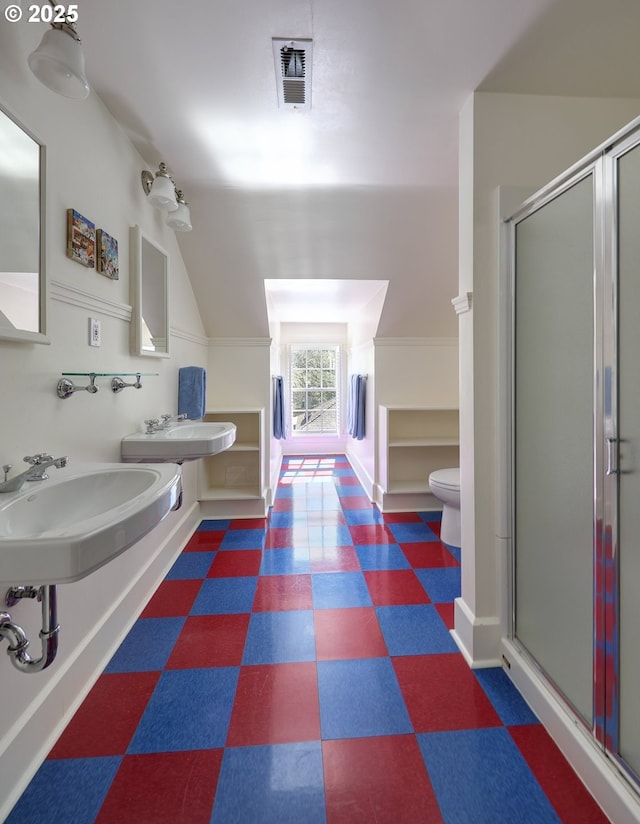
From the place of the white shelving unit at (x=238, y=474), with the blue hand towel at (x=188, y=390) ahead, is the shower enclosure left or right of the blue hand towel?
left

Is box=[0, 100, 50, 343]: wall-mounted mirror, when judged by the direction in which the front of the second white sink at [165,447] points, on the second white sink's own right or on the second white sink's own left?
on the second white sink's own right

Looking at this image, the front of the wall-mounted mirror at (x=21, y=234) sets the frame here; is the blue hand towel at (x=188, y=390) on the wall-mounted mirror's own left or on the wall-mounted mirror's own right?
on the wall-mounted mirror's own left

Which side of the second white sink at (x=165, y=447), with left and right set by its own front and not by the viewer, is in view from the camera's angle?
right

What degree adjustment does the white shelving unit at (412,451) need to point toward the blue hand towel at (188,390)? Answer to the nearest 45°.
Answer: approximately 45° to its right

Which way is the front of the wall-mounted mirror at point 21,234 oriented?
to the viewer's right

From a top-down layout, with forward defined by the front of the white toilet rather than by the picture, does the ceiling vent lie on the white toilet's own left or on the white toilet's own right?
on the white toilet's own left

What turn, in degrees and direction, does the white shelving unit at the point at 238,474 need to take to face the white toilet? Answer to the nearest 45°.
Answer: approximately 45° to its left

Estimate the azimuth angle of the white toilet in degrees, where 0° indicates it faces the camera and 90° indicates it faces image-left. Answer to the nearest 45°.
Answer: approximately 90°
